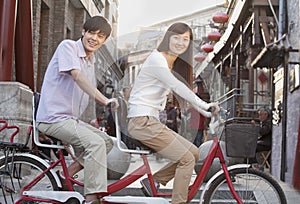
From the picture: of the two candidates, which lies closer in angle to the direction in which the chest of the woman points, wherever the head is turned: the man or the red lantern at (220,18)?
the red lantern

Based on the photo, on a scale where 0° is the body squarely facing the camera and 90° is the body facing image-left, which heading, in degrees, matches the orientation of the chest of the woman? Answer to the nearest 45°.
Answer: approximately 270°

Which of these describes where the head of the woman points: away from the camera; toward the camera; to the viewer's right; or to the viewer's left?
toward the camera

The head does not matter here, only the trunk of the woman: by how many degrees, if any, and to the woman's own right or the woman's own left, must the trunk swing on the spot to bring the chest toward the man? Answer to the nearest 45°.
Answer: approximately 180°

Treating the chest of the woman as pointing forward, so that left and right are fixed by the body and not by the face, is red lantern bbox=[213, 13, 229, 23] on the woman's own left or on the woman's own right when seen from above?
on the woman's own left
